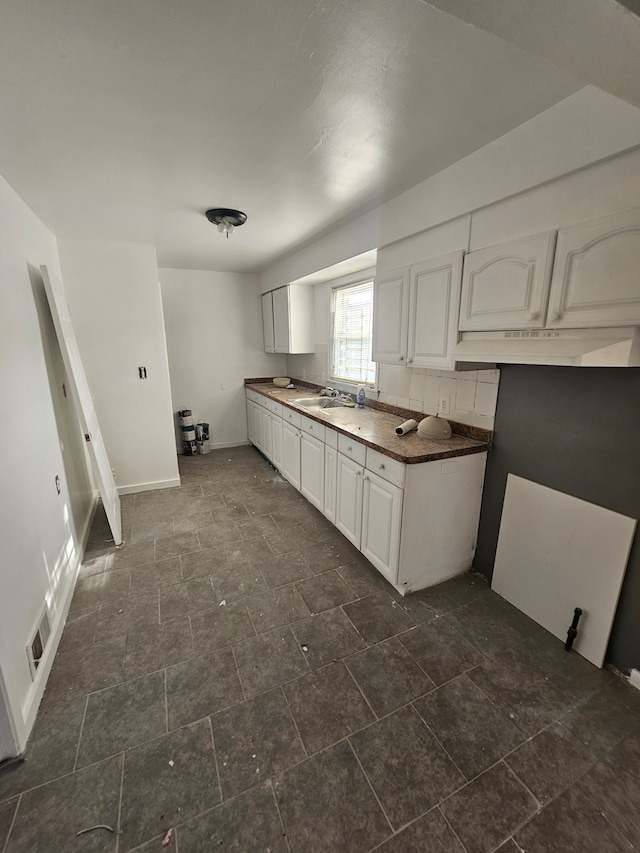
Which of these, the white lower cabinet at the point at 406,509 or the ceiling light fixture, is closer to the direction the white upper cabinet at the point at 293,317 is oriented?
the ceiling light fixture

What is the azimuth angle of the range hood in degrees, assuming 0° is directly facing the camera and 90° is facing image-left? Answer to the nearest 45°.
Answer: approximately 45°

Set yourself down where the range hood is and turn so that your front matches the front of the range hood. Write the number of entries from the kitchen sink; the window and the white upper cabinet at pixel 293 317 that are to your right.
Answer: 3

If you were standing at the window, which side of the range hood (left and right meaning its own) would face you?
right

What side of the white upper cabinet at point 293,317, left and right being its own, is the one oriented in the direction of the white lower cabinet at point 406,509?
left

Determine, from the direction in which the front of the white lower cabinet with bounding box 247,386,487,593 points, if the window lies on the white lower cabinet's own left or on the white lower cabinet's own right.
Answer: on the white lower cabinet's own right

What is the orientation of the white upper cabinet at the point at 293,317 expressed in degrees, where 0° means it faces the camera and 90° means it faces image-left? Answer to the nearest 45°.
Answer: approximately 90°
